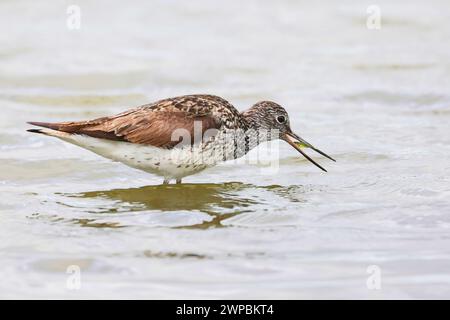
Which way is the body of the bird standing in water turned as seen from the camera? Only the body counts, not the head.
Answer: to the viewer's right
